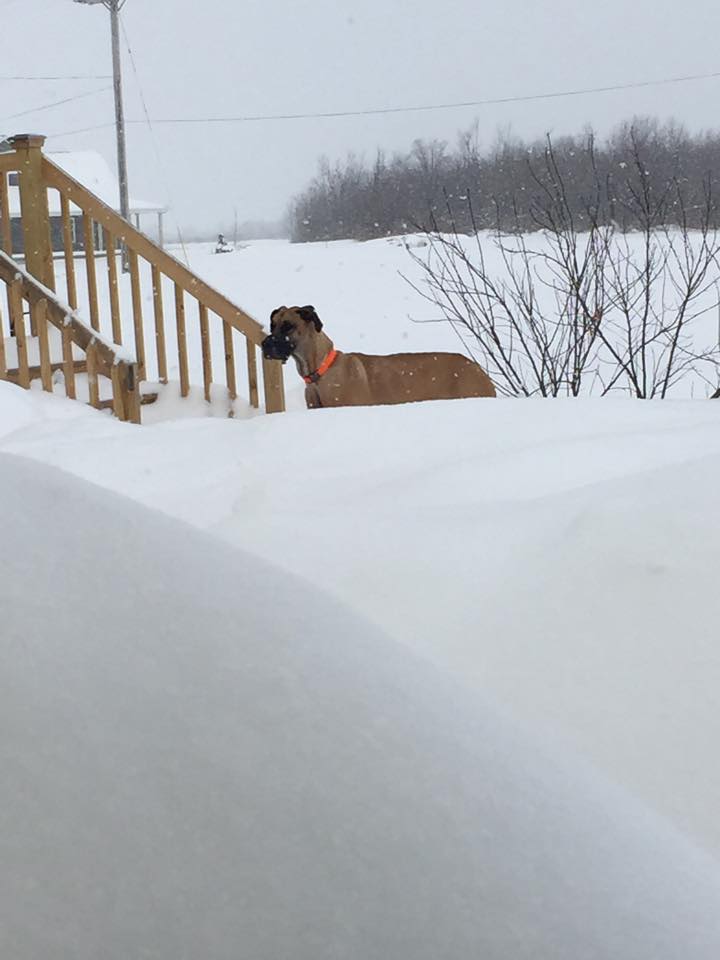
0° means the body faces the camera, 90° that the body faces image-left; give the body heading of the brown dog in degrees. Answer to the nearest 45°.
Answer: approximately 90°
